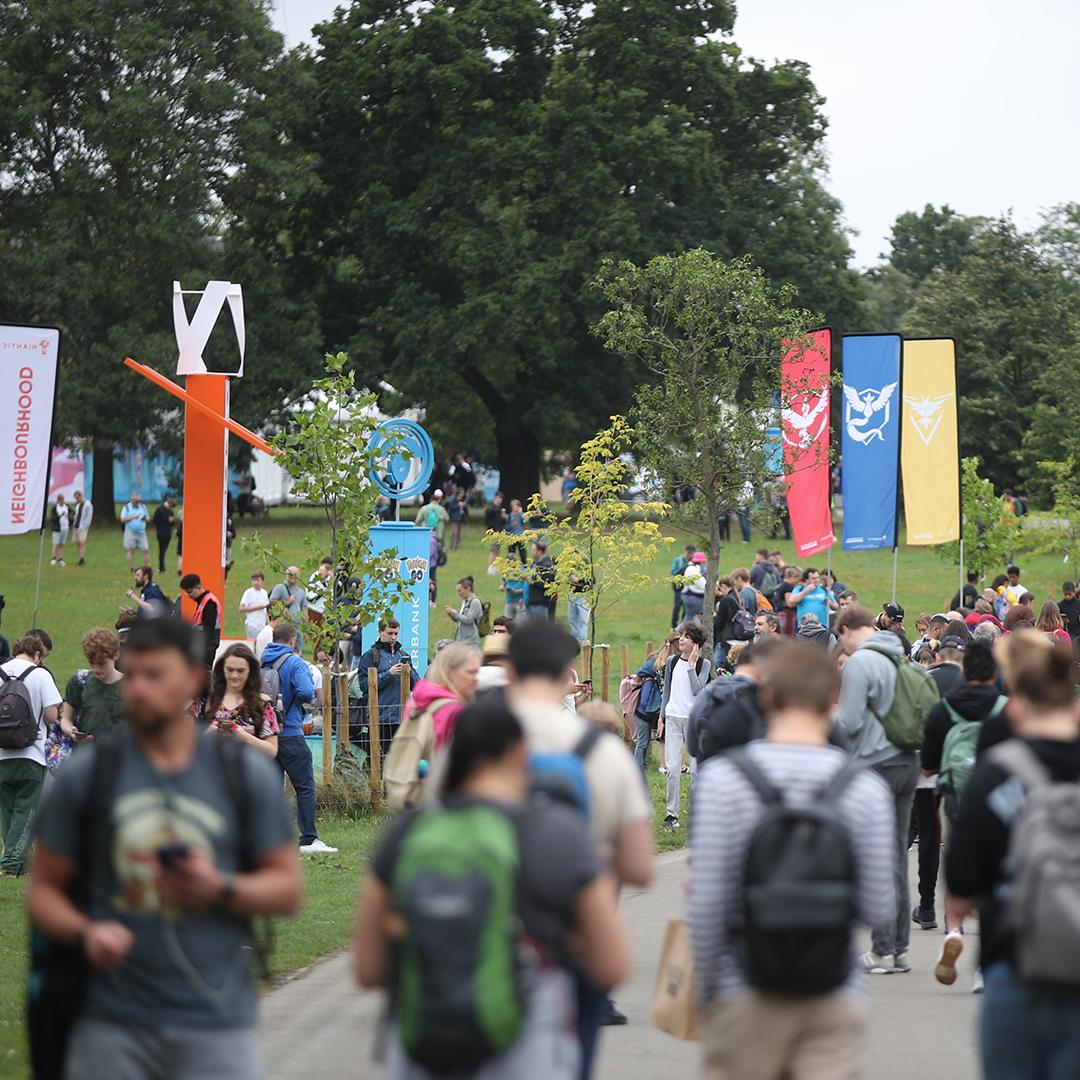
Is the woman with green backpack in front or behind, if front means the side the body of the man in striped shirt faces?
behind

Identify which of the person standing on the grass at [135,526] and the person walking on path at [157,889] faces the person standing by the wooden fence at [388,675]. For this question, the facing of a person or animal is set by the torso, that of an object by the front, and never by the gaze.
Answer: the person standing on the grass at [135,526]

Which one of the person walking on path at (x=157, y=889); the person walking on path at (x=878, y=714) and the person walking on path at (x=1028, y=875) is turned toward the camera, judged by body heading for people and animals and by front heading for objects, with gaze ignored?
the person walking on path at (x=157, y=889)

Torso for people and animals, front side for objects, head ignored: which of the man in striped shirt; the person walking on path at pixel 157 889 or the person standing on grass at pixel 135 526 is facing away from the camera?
the man in striped shirt

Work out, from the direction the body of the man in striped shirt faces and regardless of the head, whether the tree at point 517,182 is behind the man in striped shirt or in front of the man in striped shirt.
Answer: in front

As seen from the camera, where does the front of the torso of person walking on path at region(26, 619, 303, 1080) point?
toward the camera

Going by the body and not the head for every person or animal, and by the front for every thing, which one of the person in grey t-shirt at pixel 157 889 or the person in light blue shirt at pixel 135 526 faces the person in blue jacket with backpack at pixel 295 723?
the person in light blue shirt at pixel 135 526

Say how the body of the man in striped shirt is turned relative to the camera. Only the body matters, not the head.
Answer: away from the camera

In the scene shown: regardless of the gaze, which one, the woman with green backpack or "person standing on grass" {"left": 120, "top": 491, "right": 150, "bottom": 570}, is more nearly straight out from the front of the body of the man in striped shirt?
the person standing on grass

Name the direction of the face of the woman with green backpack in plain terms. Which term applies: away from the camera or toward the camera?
away from the camera

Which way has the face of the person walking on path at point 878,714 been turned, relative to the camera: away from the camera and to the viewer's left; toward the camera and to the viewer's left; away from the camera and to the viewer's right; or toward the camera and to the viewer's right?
away from the camera and to the viewer's left

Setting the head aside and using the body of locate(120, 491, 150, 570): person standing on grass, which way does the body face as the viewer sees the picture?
toward the camera

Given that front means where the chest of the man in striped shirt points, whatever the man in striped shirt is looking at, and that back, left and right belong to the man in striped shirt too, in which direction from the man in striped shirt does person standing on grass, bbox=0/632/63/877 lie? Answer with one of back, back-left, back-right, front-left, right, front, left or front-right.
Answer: front-left
